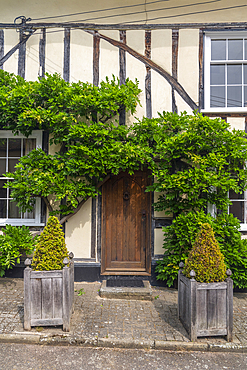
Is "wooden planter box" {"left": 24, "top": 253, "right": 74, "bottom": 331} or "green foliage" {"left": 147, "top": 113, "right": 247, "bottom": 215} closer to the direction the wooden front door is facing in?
the wooden planter box

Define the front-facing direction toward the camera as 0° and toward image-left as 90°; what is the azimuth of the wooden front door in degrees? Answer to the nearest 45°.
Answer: approximately 0°

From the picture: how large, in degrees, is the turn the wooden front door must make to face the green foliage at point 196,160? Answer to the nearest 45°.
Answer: approximately 45° to its left

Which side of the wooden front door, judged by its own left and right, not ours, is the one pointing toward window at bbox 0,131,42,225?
right

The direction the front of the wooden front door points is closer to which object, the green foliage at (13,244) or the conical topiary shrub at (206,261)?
the conical topiary shrub

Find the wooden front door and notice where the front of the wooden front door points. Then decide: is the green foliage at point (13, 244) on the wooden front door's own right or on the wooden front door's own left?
on the wooden front door's own right
